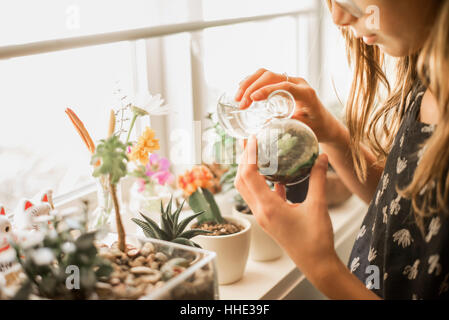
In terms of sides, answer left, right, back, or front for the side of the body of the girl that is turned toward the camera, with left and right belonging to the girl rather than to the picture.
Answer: left

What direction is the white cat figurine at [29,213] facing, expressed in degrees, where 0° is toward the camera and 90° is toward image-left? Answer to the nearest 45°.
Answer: approximately 315°

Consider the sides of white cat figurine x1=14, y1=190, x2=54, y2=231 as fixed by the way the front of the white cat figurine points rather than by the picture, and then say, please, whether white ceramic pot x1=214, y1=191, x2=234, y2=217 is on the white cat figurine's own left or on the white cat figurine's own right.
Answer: on the white cat figurine's own left

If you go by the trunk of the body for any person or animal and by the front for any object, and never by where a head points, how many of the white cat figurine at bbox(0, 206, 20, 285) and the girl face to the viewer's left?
1

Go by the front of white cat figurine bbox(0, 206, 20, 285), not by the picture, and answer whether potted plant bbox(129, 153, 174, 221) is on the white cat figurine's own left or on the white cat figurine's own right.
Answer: on the white cat figurine's own left
